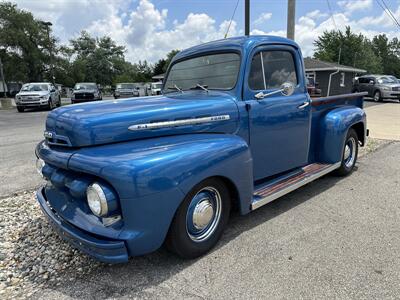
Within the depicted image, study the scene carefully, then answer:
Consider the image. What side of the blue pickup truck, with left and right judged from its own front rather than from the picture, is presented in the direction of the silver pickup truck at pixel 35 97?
right

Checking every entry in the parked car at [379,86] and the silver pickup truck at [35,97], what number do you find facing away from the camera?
0

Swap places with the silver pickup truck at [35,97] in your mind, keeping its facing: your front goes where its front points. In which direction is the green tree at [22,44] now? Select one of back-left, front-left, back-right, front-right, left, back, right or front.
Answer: back-right

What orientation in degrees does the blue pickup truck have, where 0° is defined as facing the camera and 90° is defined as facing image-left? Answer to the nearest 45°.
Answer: approximately 45°

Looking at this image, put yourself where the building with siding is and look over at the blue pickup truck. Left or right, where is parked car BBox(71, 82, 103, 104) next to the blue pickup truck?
right

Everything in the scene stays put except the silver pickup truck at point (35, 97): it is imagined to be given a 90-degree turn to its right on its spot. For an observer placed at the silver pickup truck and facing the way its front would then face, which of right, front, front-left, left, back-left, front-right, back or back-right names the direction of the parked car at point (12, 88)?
front-right

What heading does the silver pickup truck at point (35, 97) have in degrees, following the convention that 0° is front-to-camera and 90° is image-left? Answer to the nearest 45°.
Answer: approximately 45°

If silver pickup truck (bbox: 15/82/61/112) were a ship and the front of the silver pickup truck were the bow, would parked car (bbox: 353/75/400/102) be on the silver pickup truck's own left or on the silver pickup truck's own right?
on the silver pickup truck's own left

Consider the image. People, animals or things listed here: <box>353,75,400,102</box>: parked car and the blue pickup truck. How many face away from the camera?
0
